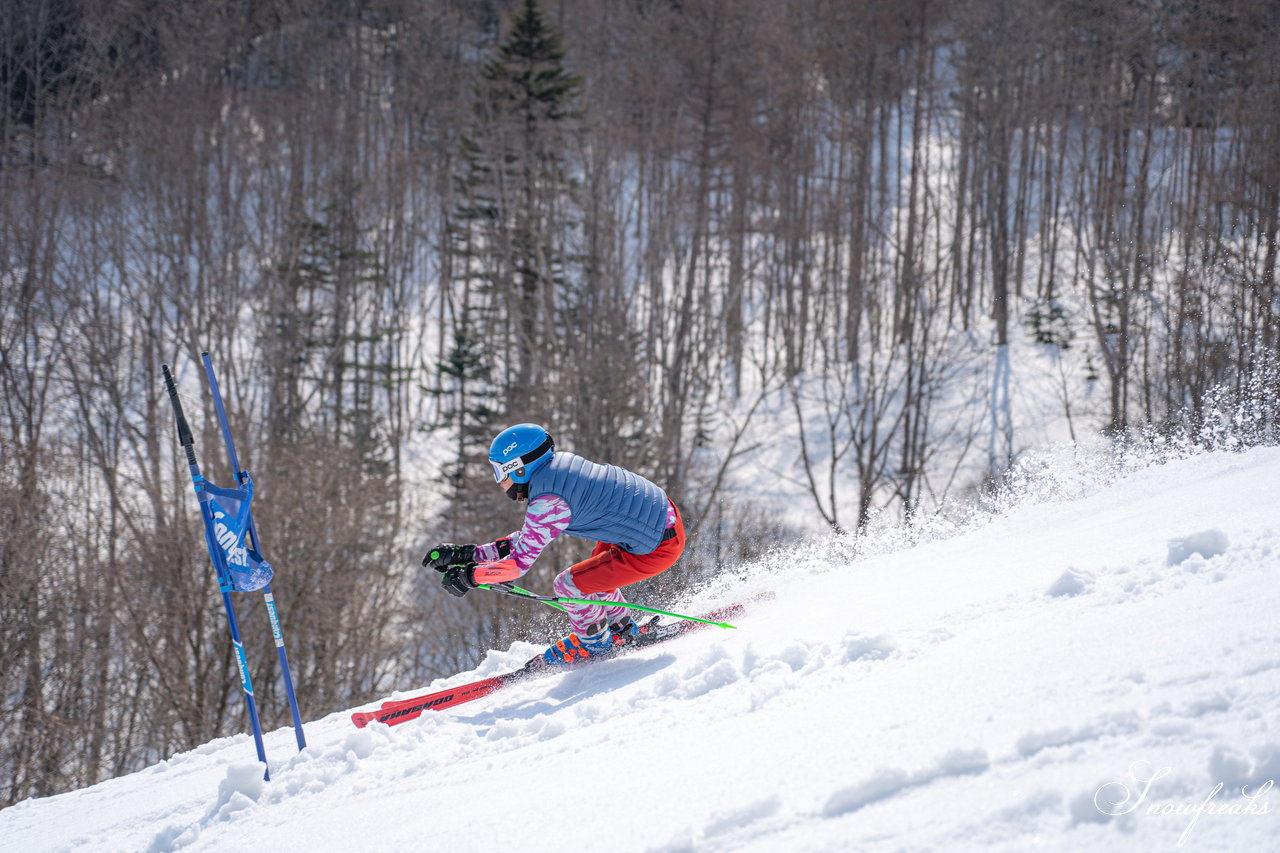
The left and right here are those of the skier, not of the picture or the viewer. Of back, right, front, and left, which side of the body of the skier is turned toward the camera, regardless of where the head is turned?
left

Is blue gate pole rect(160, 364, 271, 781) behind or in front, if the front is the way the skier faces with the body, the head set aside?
in front
